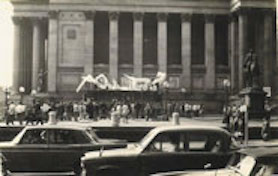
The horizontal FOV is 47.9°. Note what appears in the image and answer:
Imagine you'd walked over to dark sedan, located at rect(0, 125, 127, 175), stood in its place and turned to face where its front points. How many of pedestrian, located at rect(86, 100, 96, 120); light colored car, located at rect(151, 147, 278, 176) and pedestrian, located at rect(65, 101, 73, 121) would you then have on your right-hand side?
2

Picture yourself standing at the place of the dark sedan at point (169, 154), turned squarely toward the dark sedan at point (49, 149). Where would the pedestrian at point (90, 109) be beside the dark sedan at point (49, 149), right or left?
right
